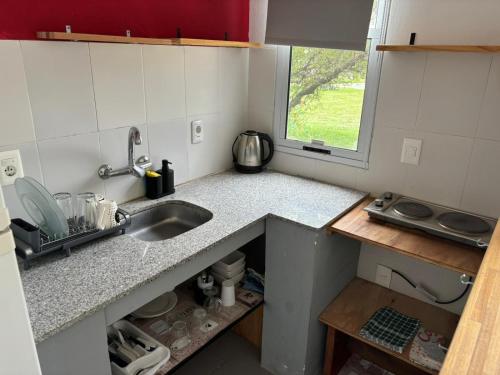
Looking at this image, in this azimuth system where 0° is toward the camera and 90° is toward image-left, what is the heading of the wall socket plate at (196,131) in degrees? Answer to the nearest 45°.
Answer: approximately 315°

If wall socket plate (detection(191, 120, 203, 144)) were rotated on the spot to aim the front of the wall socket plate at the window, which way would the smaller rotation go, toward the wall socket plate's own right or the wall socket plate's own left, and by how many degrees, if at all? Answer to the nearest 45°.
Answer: approximately 45° to the wall socket plate's own left

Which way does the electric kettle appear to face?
to the viewer's left

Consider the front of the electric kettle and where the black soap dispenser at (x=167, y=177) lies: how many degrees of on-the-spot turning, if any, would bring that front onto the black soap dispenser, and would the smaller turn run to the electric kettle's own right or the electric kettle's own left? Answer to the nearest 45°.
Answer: approximately 45° to the electric kettle's own left

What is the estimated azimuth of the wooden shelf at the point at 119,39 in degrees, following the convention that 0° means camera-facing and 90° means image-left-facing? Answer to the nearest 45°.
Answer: approximately 315°

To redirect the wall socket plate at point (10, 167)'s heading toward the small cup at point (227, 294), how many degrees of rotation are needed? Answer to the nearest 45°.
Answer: approximately 90° to its left

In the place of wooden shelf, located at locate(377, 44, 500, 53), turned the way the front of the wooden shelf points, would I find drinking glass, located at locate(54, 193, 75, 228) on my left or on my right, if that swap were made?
on my right
